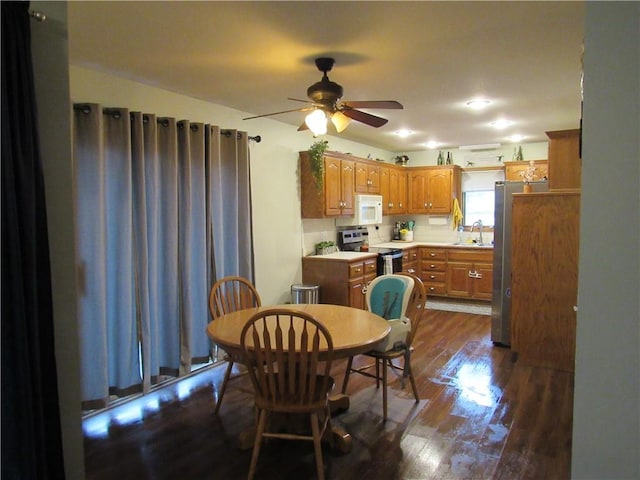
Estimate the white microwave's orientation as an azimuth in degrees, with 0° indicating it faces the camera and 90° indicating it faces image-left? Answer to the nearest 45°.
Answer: approximately 315°

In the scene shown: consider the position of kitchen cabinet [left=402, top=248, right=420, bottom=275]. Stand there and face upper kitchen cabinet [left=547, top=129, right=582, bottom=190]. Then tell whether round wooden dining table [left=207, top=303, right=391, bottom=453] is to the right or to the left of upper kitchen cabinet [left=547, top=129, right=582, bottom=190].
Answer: right

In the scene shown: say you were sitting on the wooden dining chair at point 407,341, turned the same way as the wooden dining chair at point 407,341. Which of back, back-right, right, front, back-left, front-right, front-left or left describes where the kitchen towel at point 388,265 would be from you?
back-right

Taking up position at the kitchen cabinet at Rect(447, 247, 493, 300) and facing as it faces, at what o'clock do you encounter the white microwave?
The white microwave is roughly at 2 o'clock from the kitchen cabinet.

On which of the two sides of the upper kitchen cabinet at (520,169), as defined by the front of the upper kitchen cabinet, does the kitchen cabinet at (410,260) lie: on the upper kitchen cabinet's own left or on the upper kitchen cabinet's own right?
on the upper kitchen cabinet's own right

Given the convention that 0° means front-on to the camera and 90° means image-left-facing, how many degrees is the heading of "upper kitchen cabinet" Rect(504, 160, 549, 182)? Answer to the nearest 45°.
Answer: approximately 0°

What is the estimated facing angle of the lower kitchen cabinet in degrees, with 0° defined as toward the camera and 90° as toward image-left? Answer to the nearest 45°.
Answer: approximately 0°

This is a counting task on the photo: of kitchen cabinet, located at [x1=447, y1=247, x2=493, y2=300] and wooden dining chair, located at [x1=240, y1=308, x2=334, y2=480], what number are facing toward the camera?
1

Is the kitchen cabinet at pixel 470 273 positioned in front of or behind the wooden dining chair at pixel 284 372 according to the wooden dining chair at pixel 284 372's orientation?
in front

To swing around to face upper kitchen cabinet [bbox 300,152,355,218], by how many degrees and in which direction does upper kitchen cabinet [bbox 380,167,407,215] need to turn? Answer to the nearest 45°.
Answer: approximately 90° to its right

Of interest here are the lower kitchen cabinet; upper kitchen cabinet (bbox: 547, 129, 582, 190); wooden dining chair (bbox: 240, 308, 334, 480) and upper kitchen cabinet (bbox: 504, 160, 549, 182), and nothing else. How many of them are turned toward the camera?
2

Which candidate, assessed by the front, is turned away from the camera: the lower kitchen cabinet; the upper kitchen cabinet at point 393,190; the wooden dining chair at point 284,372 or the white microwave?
the wooden dining chair

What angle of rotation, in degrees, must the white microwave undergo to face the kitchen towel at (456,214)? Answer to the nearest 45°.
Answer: approximately 90° to its left
